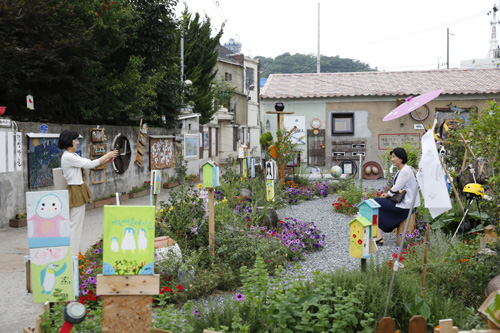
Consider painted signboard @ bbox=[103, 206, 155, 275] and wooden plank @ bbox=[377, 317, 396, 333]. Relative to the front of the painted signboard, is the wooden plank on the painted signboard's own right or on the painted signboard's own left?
on the painted signboard's own left

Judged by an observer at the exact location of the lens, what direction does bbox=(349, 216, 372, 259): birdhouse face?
facing the viewer and to the left of the viewer

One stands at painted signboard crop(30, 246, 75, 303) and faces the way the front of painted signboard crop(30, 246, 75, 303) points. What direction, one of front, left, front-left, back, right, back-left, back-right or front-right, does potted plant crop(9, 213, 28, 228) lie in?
back

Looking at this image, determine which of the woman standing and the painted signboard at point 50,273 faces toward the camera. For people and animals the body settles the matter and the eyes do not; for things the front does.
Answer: the painted signboard

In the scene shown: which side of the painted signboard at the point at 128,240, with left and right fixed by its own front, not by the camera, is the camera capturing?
front

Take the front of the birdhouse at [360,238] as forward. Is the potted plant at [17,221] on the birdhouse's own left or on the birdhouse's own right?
on the birdhouse's own right

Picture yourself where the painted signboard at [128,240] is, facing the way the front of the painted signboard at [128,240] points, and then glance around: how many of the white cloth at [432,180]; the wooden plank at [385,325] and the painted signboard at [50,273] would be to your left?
2

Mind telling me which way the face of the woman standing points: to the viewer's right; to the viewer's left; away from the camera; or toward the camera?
to the viewer's right

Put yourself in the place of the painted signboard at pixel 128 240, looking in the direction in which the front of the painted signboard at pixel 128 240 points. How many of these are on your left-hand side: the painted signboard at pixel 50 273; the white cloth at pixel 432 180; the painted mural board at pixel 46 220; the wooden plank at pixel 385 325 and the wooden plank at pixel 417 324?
3

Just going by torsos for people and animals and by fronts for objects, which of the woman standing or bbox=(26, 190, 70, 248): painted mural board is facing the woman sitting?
the woman standing

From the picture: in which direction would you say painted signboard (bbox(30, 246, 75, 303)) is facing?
toward the camera

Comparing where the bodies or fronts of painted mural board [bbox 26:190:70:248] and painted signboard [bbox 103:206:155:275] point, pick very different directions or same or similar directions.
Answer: same or similar directions

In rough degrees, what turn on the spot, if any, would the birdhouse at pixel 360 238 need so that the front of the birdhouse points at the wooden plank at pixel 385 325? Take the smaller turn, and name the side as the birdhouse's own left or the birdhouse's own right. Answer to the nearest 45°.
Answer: approximately 45° to the birdhouse's own left

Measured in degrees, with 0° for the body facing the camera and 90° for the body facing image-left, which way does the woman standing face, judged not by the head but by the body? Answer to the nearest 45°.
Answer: approximately 270°
